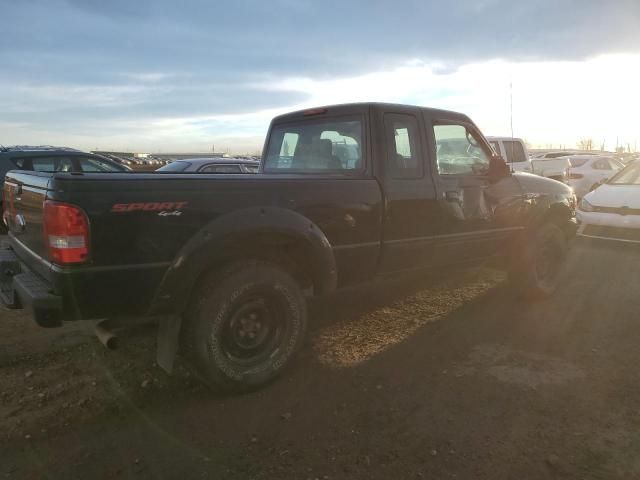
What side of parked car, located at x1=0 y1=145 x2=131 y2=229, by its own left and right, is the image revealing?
right

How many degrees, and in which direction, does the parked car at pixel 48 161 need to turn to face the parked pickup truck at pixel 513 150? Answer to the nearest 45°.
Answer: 0° — it already faces it

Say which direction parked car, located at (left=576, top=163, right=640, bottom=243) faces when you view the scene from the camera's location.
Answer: facing the viewer and to the left of the viewer

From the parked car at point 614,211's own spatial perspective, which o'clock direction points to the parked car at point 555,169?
the parked car at point 555,169 is roughly at 4 o'clock from the parked car at point 614,211.

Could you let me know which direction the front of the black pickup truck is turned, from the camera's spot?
facing away from the viewer and to the right of the viewer

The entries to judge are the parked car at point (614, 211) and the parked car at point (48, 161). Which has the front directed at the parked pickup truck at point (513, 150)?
the parked car at point (48, 161)

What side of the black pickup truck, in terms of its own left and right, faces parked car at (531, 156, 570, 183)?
front

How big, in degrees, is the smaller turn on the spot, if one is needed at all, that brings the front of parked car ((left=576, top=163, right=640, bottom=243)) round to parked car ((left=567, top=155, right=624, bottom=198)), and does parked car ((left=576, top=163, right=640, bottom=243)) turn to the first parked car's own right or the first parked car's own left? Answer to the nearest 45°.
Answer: approximately 135° to the first parked car's own right
